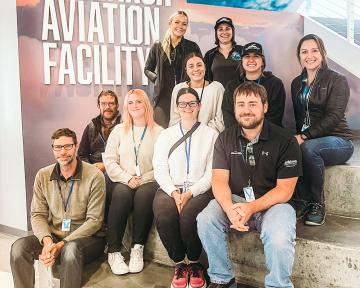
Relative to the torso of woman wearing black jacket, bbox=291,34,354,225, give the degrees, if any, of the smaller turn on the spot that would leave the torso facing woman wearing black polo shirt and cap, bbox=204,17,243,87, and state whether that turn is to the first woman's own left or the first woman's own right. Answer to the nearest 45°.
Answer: approximately 90° to the first woman's own right

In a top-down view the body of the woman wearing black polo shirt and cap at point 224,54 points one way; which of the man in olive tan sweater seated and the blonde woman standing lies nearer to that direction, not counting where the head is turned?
the man in olive tan sweater seated

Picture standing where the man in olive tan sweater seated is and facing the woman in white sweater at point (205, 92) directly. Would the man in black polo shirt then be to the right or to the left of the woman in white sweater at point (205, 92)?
right

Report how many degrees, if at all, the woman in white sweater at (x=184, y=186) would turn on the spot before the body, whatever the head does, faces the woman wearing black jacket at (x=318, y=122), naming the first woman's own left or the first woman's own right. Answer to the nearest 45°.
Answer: approximately 90° to the first woman's own left
